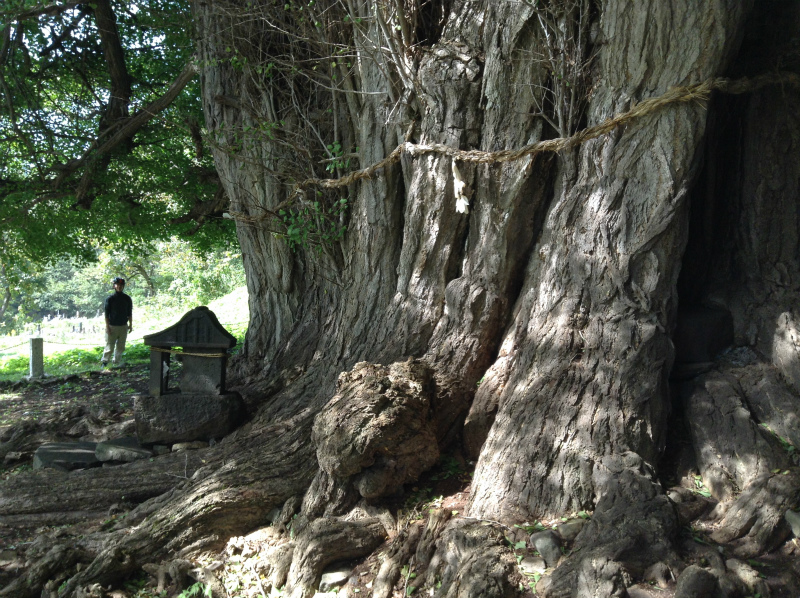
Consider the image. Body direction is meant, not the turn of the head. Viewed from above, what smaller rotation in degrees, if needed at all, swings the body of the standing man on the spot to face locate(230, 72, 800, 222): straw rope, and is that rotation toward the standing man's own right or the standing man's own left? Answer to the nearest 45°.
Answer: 0° — they already face it

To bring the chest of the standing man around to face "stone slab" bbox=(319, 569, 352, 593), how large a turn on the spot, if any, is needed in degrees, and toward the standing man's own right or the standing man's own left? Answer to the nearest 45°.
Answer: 0° — they already face it

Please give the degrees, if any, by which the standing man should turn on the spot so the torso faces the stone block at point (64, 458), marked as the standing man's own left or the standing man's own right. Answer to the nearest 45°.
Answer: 0° — they already face it

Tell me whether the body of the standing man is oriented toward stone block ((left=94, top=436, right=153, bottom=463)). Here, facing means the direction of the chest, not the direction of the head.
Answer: yes

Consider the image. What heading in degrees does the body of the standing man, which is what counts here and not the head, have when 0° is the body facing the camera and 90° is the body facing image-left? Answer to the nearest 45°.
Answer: approximately 0°

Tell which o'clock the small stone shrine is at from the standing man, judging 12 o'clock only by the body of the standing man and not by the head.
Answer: The small stone shrine is roughly at 12 o'clock from the standing man.
